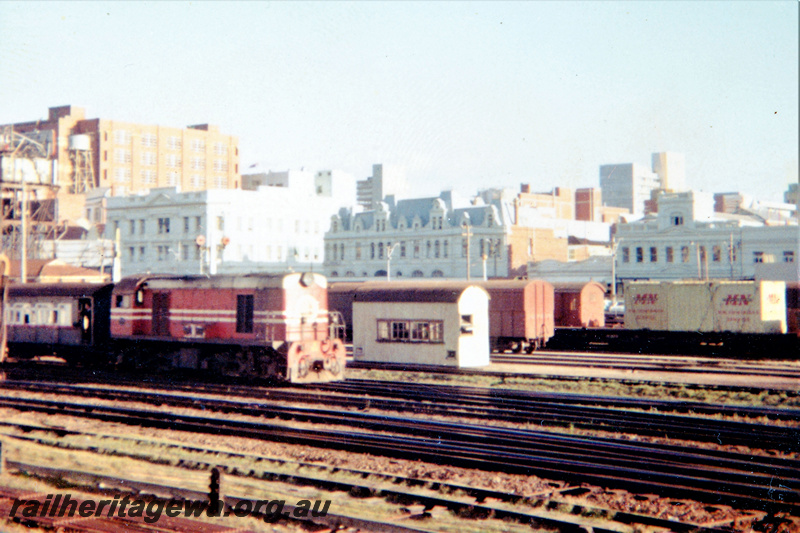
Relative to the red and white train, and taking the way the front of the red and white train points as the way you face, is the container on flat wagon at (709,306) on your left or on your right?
on your left

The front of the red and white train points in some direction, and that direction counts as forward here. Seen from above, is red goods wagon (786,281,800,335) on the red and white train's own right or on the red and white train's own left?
on the red and white train's own left

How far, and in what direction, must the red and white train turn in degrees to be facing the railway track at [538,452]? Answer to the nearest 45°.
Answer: approximately 45° to its right

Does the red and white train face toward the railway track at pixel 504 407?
yes

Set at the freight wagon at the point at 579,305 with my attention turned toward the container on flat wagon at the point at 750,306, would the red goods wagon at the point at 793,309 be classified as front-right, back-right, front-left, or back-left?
front-left

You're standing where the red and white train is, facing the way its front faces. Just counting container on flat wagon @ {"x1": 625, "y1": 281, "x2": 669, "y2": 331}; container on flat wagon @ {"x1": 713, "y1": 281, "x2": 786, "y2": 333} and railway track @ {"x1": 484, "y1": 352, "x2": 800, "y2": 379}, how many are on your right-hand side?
0

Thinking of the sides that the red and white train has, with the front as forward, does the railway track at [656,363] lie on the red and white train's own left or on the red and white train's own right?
on the red and white train's own left

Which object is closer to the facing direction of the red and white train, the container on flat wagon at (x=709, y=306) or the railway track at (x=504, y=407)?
the railway track

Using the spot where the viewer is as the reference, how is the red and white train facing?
facing the viewer and to the right of the viewer

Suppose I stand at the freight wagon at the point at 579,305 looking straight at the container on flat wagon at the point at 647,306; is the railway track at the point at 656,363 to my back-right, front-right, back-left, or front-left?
front-right

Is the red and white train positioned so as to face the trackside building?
no

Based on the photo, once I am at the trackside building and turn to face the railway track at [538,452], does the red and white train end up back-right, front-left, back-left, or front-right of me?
front-right
